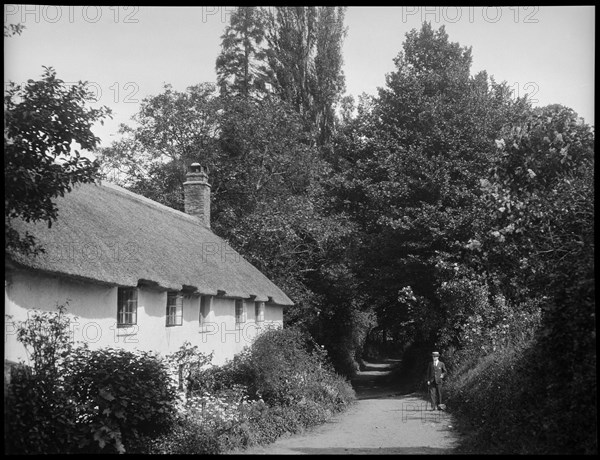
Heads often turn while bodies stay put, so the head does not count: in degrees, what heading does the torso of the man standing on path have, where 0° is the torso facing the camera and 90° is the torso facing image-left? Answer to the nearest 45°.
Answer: approximately 0°

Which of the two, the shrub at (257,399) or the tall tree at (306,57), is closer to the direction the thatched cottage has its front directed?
the shrub

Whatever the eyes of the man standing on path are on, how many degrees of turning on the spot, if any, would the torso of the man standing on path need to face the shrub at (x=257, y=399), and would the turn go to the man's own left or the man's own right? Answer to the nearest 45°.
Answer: approximately 45° to the man's own right

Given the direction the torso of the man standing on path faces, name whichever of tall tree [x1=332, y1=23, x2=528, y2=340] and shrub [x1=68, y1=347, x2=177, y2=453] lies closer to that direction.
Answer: the shrub

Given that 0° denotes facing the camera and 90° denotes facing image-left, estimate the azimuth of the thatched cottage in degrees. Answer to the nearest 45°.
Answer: approximately 315°
